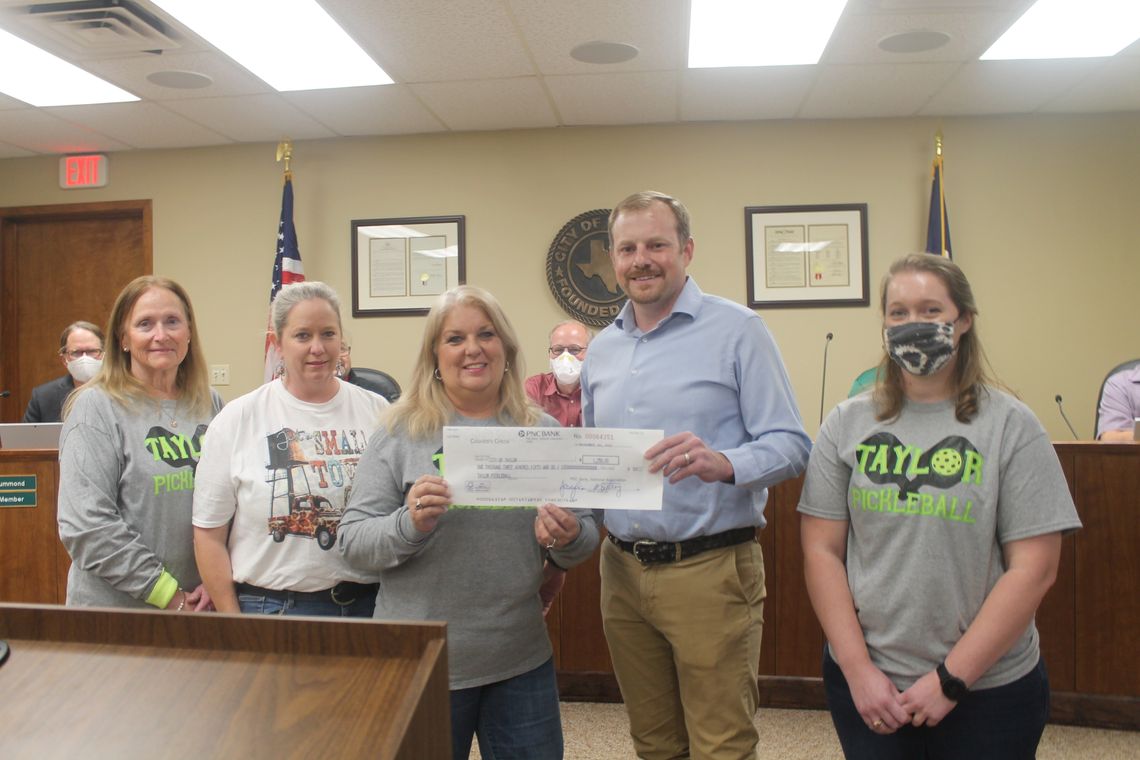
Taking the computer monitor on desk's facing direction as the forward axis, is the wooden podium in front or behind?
behind

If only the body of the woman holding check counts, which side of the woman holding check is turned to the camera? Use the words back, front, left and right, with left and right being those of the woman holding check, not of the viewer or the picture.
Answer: front

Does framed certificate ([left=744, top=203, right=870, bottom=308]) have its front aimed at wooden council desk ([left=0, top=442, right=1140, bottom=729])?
yes

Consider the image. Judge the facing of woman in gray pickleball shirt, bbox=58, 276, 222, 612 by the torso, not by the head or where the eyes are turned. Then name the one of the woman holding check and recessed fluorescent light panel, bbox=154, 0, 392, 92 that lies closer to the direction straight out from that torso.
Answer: the woman holding check

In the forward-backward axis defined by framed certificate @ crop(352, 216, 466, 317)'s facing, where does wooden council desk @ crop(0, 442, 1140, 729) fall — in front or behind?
in front

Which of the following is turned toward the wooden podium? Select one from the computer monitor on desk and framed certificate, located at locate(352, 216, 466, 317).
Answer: the framed certificate

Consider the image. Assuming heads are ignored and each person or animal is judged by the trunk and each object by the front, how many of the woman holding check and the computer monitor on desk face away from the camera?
1

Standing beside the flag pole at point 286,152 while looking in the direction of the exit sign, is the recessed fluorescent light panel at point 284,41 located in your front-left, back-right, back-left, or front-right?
back-left

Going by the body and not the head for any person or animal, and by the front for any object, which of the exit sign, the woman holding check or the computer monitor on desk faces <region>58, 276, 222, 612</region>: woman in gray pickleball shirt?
the exit sign

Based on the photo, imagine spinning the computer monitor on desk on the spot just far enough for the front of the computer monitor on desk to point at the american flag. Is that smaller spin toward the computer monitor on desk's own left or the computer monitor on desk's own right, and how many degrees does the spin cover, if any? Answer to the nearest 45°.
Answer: approximately 45° to the computer monitor on desk's own right

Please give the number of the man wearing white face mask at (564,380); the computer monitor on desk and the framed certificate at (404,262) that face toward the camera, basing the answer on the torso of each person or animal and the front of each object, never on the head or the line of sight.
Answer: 2

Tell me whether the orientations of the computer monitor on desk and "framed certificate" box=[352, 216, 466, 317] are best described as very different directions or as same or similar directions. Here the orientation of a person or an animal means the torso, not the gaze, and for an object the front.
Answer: very different directions

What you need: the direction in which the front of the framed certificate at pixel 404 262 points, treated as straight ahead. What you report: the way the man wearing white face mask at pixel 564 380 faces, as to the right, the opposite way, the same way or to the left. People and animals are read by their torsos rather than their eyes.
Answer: the same way

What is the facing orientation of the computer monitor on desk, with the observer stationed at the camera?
facing away from the viewer

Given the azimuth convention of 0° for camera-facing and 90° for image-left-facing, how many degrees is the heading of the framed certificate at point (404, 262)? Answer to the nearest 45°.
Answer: approximately 0°
